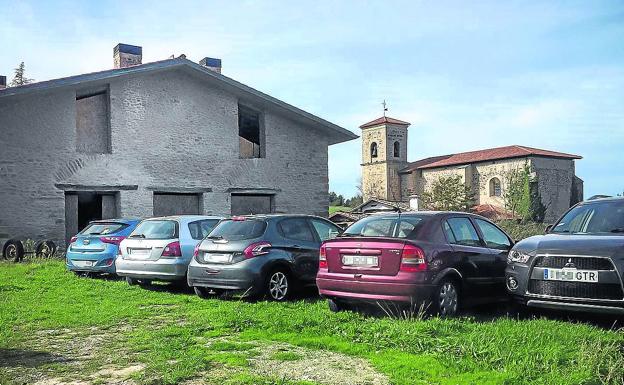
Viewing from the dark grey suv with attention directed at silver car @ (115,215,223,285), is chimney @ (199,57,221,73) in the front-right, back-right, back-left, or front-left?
front-right

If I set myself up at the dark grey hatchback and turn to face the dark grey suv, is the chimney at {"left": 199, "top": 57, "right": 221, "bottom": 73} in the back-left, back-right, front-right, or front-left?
back-left

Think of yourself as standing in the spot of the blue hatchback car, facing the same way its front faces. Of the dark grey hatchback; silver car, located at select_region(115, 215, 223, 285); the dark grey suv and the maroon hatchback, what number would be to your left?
0

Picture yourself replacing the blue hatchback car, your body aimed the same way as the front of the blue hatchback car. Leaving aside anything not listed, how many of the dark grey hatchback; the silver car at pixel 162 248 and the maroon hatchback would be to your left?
0

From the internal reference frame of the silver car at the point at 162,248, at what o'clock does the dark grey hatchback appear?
The dark grey hatchback is roughly at 3 o'clock from the silver car.

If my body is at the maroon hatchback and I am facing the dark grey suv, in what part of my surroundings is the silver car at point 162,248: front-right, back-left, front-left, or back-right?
back-left

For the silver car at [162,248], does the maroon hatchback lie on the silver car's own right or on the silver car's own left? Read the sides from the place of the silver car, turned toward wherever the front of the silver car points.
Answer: on the silver car's own right

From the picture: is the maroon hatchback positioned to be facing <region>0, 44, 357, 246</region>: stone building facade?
no

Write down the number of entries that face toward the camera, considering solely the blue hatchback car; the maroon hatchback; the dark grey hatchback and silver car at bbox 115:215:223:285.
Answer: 0

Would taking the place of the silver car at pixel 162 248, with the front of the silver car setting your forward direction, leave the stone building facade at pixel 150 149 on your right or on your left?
on your left

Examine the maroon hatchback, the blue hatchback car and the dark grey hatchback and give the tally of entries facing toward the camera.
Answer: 0

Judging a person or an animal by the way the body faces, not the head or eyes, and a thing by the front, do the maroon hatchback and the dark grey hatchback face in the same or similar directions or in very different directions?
same or similar directions

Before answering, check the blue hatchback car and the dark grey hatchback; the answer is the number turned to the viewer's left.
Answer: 0

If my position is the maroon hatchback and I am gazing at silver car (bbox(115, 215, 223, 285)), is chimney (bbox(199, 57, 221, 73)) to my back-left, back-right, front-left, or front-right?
front-right

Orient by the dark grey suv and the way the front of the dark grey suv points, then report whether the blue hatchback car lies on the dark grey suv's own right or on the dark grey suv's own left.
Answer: on the dark grey suv's own right

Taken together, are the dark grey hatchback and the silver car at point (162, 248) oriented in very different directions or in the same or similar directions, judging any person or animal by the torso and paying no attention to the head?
same or similar directions

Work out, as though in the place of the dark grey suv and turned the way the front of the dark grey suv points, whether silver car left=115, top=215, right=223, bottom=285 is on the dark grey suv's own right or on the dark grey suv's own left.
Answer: on the dark grey suv's own right

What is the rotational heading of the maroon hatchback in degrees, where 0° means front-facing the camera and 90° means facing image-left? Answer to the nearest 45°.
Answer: approximately 225°

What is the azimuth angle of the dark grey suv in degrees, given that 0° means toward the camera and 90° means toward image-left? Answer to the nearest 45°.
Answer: approximately 45°
